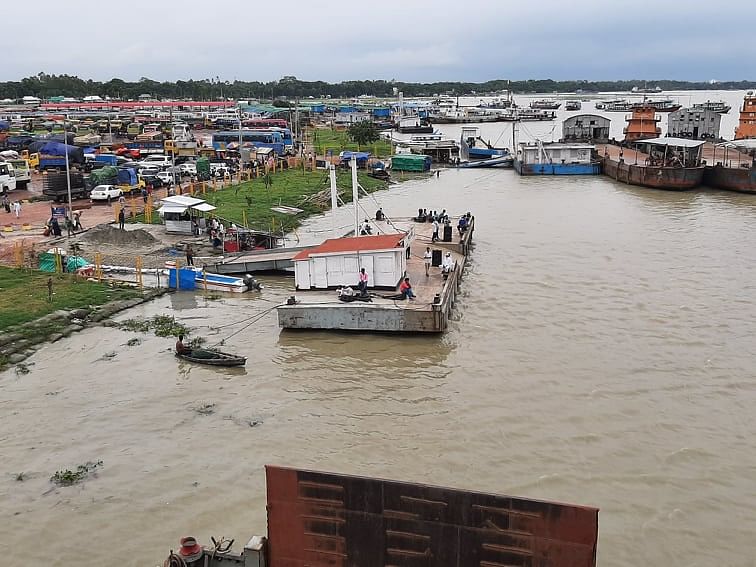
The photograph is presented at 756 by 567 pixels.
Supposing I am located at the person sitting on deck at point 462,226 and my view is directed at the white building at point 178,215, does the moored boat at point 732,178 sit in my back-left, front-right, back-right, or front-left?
back-right

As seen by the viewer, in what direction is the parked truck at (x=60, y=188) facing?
to the viewer's right

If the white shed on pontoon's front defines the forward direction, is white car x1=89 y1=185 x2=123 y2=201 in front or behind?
behind

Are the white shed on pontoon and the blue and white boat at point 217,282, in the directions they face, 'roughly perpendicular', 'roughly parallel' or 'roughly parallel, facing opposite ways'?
roughly perpendicular

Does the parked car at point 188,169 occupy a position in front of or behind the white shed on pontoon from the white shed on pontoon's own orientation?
behind

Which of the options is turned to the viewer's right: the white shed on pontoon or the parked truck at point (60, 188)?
the parked truck

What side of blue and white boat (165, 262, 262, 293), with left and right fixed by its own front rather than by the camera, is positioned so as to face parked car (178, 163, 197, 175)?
right

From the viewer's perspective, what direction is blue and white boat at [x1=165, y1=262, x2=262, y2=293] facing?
to the viewer's left

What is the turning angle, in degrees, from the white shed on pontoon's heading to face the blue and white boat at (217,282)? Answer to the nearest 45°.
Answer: approximately 135° to its right

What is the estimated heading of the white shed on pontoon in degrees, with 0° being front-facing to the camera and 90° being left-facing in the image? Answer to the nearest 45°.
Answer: approximately 0°

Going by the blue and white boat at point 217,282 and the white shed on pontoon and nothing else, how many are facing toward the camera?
1

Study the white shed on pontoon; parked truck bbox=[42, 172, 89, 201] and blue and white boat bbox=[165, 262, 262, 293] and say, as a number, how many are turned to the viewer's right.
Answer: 1

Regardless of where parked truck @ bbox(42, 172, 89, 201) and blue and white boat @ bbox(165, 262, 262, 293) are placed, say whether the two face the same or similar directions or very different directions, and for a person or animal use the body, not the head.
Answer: very different directions
